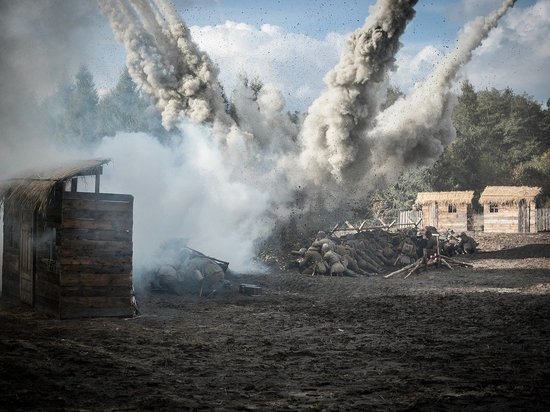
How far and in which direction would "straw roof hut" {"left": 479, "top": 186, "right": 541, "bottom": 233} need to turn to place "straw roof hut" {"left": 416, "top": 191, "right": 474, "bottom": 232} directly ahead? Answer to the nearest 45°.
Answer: approximately 90° to its right

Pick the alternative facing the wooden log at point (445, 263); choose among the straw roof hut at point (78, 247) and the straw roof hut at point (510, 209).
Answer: the straw roof hut at point (510, 209)

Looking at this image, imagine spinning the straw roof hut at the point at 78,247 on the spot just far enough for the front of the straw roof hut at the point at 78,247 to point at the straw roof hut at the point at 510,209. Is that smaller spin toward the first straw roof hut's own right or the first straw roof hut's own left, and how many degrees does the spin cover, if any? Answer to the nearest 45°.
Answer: approximately 180°

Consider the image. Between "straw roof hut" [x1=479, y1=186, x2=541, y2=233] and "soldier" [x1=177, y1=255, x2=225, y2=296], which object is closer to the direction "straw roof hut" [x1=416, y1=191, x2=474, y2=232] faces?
the soldier

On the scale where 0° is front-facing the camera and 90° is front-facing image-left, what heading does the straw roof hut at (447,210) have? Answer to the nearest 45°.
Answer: approximately 0°

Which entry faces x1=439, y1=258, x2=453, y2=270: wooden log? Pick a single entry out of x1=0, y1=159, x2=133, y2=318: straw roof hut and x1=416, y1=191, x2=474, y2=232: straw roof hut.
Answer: x1=416, y1=191, x2=474, y2=232: straw roof hut

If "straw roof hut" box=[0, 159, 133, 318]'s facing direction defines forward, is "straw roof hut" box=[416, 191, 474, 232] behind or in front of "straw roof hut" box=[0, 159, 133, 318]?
behind

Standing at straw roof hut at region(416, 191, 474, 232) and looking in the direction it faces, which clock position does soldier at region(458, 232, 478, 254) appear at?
The soldier is roughly at 12 o'clock from the straw roof hut.

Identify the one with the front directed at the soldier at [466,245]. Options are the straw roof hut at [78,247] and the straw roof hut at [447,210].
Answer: the straw roof hut at [447,210]

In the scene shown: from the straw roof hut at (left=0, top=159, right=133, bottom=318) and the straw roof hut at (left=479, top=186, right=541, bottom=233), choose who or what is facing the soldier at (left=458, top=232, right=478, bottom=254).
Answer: the straw roof hut at (left=479, top=186, right=541, bottom=233)

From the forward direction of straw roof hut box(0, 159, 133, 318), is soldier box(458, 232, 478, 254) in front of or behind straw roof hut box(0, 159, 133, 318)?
behind
